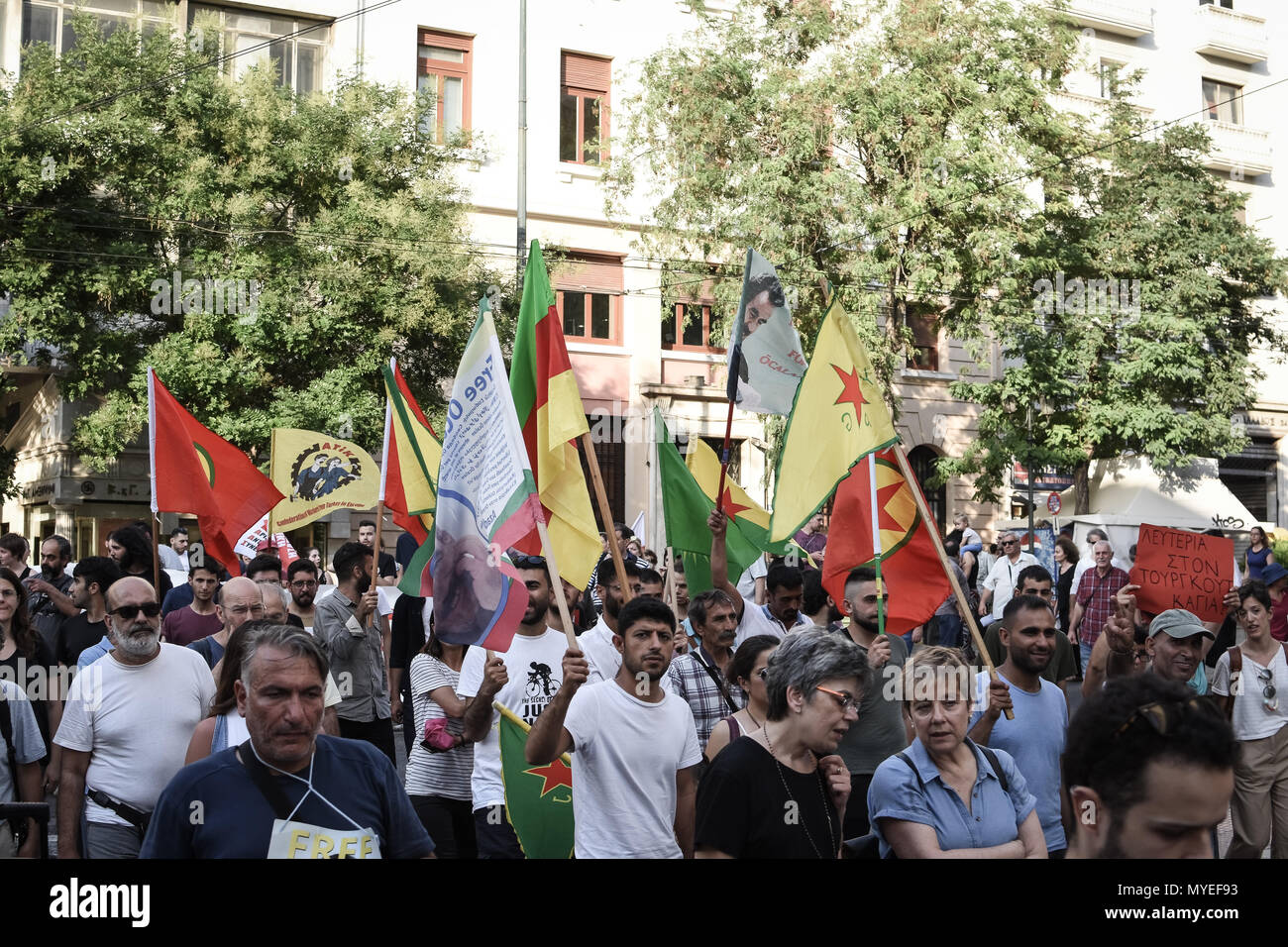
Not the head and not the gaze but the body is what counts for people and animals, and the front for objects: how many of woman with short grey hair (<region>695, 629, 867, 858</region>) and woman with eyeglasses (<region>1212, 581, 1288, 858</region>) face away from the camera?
0

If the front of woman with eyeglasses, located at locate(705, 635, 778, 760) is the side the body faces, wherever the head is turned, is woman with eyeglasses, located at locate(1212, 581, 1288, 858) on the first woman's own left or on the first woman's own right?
on the first woman's own left

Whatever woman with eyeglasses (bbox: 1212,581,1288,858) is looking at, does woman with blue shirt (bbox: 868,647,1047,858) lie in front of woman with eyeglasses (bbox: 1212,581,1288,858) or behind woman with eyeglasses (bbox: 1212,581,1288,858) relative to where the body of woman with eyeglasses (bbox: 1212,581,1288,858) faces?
in front

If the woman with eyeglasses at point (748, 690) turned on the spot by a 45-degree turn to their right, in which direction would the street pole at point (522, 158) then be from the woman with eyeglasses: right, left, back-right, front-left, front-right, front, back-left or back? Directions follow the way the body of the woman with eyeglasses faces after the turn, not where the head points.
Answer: back

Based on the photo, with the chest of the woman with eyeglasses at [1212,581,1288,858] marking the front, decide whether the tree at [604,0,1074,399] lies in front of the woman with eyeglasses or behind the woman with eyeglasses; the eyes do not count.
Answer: behind

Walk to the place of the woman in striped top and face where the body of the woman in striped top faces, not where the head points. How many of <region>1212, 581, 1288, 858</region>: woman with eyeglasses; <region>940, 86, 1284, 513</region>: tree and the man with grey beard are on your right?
1

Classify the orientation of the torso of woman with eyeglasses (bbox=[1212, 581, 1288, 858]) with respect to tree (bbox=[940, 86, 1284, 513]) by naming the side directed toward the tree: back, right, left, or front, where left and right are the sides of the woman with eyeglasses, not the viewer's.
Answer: back

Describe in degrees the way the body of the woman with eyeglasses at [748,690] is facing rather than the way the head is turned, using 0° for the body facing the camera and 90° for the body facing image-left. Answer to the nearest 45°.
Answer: approximately 315°

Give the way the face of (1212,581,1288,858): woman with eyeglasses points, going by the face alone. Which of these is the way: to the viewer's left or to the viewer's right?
to the viewer's left

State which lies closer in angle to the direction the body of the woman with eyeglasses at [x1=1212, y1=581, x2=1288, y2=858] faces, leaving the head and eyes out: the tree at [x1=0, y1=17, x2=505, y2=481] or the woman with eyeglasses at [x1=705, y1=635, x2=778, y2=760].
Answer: the woman with eyeglasses

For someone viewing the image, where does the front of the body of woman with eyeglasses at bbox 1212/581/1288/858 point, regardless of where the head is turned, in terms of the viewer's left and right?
facing the viewer

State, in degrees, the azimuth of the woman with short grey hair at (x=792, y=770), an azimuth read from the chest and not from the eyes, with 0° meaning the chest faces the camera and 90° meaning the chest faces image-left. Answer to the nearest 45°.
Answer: approximately 315°

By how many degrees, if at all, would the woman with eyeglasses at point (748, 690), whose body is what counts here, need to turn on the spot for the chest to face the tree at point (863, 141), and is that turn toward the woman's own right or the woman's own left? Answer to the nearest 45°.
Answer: approximately 135° to the woman's own left
